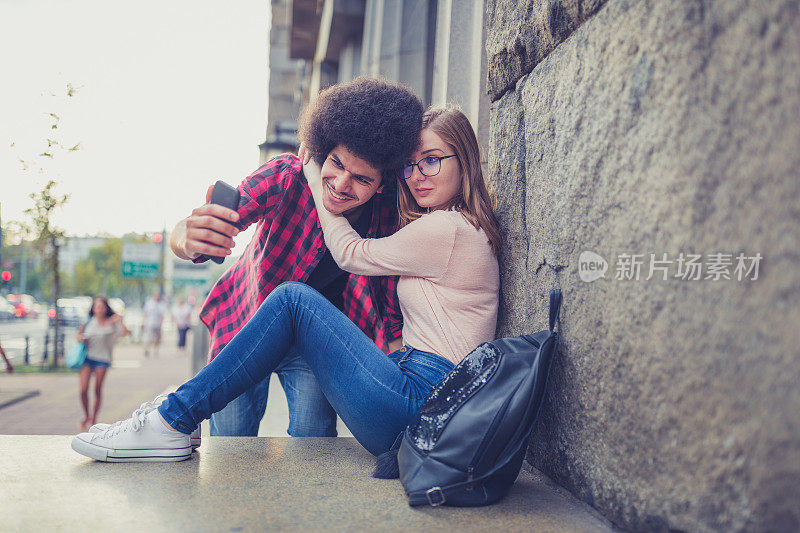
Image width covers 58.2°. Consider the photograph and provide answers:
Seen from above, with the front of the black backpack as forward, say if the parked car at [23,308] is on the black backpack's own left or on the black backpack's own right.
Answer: on the black backpack's own right

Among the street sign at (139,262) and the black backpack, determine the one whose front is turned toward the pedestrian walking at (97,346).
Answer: the street sign

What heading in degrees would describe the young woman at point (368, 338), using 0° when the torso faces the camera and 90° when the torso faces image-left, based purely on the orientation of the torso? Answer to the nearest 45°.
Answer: approximately 90°

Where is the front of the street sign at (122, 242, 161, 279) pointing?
toward the camera

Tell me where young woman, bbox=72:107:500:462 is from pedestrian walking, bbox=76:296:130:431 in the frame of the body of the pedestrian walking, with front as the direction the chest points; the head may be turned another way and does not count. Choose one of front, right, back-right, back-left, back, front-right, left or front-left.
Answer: front

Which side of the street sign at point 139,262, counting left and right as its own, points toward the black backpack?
front

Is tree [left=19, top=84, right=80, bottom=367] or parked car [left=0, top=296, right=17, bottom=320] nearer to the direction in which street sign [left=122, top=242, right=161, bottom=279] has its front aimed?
the tree

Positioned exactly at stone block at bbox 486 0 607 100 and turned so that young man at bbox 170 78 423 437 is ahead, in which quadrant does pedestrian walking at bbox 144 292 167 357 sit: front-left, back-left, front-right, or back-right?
front-right

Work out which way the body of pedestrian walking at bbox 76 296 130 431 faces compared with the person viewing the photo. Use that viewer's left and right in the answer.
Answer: facing the viewer

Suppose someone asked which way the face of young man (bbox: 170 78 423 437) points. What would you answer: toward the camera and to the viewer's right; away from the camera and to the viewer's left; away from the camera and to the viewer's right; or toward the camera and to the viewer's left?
toward the camera and to the viewer's left

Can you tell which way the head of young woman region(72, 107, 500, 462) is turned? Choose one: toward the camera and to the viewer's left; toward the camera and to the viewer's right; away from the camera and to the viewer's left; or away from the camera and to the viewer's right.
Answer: toward the camera and to the viewer's left

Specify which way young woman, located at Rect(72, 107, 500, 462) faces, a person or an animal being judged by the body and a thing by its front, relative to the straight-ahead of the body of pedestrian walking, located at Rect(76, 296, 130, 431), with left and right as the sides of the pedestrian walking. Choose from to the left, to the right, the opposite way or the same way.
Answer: to the right

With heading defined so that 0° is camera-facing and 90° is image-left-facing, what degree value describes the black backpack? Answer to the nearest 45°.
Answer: approximately 45°
